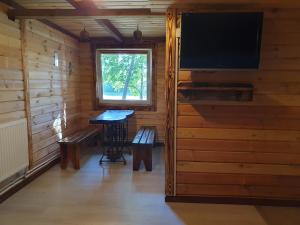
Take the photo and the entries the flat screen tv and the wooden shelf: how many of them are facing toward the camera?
2

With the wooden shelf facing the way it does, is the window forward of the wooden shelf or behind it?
behind

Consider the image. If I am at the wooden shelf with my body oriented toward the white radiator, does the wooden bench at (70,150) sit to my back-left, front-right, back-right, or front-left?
front-right

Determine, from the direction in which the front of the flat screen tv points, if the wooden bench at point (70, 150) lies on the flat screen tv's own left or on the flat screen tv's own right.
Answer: on the flat screen tv's own right

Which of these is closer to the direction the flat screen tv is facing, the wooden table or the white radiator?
the white radiator

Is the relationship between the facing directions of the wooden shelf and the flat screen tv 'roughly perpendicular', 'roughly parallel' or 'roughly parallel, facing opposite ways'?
roughly parallel

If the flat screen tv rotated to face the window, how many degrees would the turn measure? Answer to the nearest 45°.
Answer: approximately 135° to its right

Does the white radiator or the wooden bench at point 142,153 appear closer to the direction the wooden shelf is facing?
the white radiator

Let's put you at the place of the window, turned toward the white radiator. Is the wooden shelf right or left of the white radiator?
left

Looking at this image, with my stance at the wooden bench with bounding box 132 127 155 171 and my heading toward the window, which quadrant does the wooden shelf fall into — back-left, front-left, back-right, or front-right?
back-right

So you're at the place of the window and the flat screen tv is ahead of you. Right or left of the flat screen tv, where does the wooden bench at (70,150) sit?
right

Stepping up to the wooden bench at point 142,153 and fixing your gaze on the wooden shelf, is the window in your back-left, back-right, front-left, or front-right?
back-left

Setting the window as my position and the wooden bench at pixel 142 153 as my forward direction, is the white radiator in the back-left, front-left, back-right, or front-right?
front-right

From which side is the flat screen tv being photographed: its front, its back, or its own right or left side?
front

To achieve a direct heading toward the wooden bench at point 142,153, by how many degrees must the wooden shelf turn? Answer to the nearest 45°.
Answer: approximately 135° to its right
